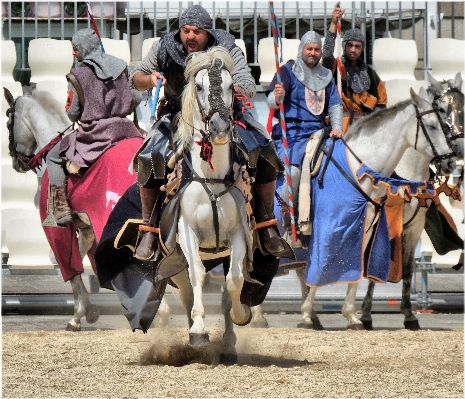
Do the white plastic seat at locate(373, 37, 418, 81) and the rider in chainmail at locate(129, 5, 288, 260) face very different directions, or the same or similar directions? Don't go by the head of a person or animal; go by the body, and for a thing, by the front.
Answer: same or similar directions

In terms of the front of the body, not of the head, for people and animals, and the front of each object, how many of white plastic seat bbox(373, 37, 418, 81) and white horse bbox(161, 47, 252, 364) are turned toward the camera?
2

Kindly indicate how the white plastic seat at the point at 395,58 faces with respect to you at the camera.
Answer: facing the viewer

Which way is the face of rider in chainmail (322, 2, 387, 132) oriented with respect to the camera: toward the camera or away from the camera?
toward the camera

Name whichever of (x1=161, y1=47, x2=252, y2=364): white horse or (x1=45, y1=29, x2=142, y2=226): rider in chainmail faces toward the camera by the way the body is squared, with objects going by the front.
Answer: the white horse

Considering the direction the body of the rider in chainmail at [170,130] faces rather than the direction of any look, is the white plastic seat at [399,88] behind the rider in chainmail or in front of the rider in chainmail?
behind

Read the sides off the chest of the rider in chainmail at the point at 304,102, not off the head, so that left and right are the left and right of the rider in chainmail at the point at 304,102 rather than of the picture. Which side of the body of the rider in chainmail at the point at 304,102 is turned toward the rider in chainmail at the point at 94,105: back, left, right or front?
right

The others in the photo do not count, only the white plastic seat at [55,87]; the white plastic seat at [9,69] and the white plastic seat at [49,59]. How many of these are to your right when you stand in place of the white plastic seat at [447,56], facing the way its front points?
3

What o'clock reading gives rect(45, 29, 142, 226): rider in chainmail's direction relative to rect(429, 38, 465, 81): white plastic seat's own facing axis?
The rider in chainmail is roughly at 1 o'clock from the white plastic seat.

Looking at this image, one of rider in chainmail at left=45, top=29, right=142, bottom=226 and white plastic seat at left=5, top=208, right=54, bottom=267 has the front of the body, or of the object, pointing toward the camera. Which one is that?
the white plastic seat

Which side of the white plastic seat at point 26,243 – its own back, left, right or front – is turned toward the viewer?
front
